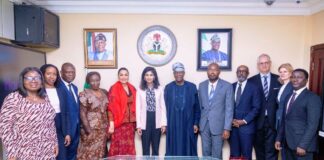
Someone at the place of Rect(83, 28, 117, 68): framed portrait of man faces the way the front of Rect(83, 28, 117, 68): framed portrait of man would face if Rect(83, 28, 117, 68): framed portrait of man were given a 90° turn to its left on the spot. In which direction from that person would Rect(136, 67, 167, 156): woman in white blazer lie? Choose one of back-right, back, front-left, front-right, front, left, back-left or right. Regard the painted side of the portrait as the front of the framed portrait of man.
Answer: front-right

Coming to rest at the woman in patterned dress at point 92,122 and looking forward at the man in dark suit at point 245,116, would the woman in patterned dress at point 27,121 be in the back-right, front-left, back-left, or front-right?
back-right

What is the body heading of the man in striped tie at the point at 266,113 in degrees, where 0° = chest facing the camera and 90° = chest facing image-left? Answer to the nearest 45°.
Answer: approximately 0°

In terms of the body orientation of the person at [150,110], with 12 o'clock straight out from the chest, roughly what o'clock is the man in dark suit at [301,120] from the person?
The man in dark suit is roughly at 10 o'clock from the person.

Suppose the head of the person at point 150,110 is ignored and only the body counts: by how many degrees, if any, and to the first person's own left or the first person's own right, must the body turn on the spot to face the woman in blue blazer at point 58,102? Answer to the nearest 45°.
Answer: approximately 45° to the first person's own right

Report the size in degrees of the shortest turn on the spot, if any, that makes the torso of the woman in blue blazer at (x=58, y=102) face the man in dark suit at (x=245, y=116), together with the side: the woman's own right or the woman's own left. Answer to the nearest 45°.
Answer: approximately 90° to the woman's own left
